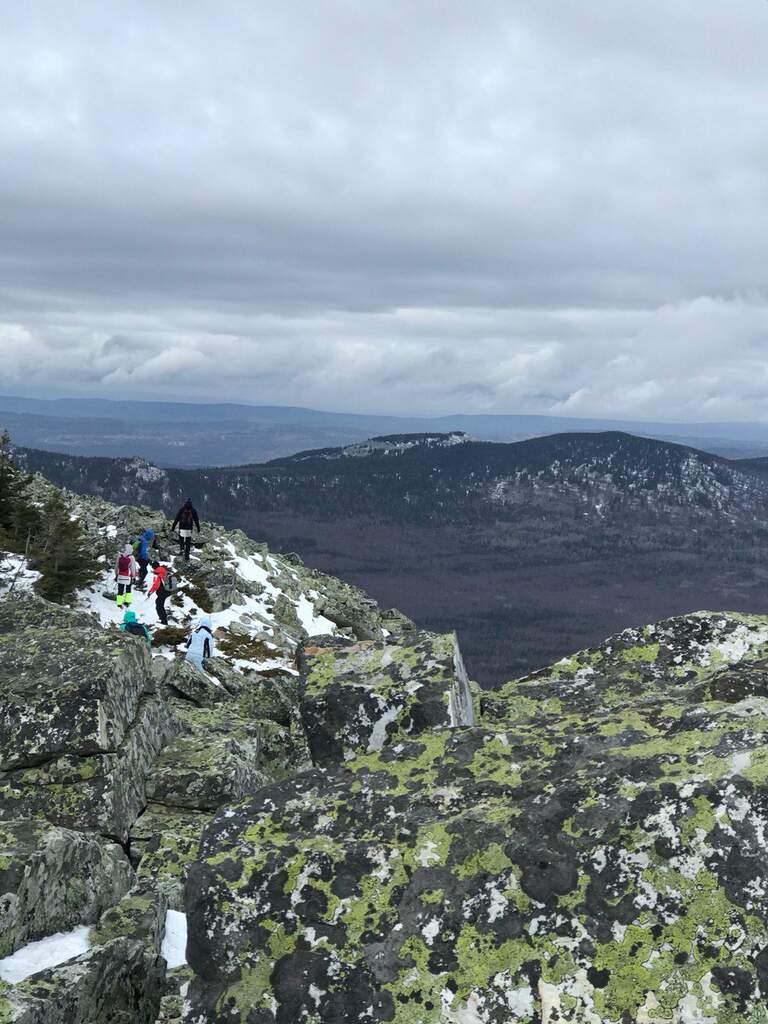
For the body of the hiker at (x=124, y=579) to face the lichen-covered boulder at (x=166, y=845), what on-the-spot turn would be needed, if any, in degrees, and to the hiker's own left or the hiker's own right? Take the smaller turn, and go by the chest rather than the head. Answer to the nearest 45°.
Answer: approximately 180°

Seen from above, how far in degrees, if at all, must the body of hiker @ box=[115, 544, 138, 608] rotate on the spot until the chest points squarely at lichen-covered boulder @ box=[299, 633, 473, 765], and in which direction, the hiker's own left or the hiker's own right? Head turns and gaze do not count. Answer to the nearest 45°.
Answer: approximately 180°

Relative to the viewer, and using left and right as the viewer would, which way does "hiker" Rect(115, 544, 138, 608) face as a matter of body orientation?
facing away from the viewer

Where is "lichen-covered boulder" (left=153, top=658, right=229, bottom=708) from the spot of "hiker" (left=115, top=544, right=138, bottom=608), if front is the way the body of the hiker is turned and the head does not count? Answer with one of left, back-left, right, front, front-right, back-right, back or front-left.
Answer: back

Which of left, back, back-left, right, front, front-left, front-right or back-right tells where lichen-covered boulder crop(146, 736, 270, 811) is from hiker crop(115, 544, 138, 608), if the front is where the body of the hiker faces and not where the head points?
back

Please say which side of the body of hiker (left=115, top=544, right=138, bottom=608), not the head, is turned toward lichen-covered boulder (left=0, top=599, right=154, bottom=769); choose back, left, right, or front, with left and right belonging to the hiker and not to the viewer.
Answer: back

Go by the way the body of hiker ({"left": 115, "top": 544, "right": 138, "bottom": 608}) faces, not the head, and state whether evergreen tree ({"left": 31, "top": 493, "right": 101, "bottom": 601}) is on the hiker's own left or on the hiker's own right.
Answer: on the hiker's own left

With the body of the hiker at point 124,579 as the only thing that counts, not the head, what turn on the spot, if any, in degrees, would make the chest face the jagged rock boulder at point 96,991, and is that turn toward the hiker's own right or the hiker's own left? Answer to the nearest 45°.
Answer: approximately 180°

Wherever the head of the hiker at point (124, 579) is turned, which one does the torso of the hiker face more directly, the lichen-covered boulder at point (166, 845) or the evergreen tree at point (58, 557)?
the evergreen tree

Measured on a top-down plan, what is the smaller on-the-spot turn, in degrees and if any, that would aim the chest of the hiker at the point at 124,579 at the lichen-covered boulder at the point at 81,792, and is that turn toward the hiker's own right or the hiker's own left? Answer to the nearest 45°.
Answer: approximately 180°
